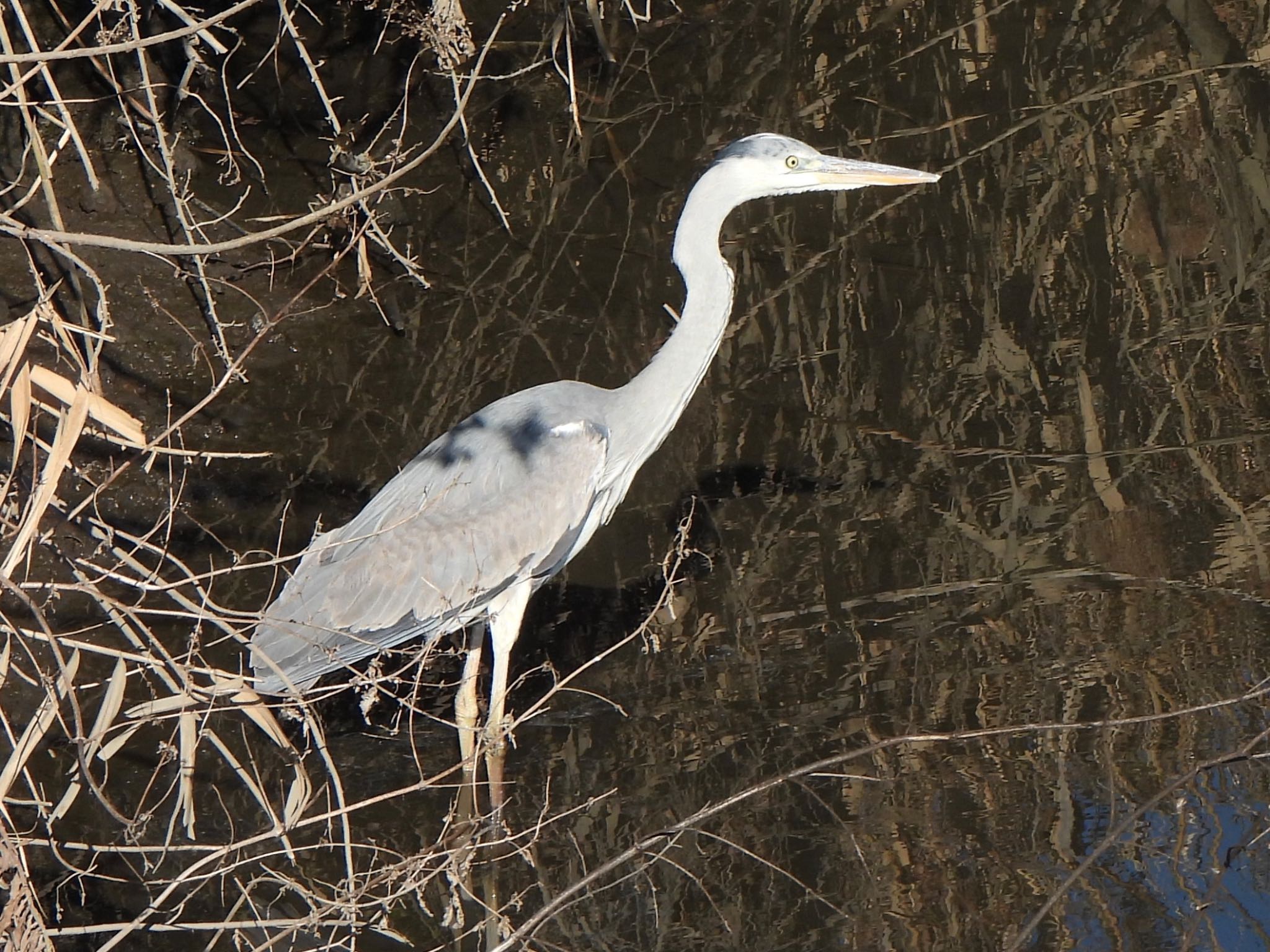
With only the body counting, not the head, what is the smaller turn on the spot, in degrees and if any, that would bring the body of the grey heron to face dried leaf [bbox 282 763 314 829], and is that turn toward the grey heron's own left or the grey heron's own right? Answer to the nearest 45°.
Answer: approximately 90° to the grey heron's own right

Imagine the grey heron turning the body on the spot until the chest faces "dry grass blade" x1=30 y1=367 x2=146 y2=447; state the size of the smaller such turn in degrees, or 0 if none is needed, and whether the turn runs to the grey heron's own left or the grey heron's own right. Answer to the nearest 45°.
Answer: approximately 180°

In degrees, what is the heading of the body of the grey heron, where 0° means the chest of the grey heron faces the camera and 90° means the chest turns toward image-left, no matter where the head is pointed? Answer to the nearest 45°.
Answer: approximately 270°

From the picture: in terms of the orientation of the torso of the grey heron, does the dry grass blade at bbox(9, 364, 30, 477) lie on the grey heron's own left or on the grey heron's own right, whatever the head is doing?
on the grey heron's own right

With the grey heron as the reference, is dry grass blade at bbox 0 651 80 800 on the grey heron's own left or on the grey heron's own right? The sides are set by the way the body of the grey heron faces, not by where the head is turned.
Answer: on the grey heron's own right
